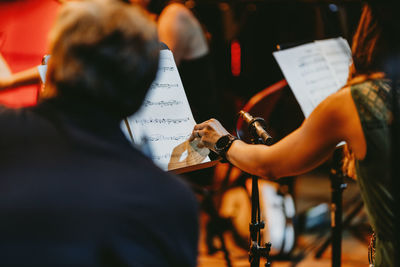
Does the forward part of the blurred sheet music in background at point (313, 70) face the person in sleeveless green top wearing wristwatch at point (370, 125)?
yes

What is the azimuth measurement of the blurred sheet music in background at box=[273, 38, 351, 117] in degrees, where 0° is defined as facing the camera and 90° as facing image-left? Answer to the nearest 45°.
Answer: approximately 0°

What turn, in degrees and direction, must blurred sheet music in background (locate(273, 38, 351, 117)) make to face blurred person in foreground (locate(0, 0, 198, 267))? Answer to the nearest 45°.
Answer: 0° — it already faces them
